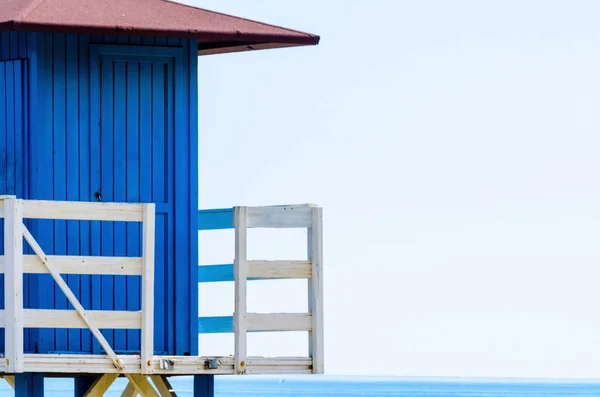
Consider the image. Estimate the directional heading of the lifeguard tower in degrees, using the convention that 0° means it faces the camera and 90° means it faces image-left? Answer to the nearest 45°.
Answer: approximately 0°
